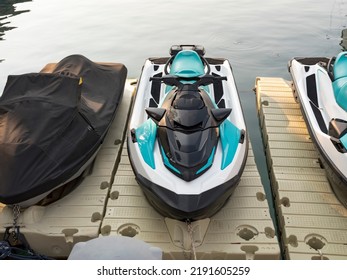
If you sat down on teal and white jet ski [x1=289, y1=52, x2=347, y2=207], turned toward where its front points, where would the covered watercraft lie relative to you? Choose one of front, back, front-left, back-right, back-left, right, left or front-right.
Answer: right

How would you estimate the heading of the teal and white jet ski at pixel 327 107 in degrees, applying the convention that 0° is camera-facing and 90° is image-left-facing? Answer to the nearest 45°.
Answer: approximately 315°

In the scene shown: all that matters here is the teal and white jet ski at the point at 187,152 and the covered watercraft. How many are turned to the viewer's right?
0

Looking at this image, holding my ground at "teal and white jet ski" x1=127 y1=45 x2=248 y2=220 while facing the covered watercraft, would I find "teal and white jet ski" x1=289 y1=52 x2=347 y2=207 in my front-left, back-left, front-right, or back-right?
back-right

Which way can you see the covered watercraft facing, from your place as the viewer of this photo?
facing the viewer and to the left of the viewer

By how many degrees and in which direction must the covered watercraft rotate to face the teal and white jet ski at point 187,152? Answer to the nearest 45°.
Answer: approximately 90° to its left

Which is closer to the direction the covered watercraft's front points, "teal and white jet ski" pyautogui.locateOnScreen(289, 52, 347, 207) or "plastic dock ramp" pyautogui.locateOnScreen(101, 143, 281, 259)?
the plastic dock ramp

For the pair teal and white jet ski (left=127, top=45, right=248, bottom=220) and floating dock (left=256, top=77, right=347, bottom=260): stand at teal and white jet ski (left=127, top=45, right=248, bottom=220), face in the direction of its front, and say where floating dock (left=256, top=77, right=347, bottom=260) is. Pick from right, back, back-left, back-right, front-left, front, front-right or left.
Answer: left

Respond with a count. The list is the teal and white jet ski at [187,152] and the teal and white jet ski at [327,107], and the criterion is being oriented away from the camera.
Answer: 0

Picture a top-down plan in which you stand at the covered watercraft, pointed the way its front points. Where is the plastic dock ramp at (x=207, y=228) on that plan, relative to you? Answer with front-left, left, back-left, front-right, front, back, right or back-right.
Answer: left

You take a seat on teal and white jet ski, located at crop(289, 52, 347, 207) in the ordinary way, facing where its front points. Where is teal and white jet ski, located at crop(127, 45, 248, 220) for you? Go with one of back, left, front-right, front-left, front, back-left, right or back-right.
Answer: right

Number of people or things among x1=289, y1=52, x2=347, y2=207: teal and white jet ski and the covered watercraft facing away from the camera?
0
